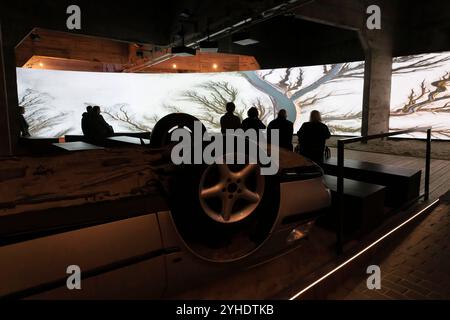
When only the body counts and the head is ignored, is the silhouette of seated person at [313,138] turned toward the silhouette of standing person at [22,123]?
no

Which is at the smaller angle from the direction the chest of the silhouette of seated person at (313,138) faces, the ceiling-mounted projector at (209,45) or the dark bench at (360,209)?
the ceiling-mounted projector

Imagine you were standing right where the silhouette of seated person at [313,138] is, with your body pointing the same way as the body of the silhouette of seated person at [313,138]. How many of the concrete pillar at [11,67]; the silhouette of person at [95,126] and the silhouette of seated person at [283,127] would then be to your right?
0

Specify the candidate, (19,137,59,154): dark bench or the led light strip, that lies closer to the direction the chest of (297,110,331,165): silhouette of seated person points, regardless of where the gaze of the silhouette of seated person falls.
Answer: the dark bench

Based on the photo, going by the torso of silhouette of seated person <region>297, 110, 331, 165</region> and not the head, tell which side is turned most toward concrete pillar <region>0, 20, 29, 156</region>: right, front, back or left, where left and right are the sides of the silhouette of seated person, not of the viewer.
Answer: left

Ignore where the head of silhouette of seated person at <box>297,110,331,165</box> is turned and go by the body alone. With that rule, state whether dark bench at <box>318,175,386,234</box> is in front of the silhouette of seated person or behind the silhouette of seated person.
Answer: behind

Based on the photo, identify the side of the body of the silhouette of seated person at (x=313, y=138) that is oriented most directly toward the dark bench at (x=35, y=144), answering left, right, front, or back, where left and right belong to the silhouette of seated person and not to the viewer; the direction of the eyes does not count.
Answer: left

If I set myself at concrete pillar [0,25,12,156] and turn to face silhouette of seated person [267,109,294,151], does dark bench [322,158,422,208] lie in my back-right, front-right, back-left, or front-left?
front-right

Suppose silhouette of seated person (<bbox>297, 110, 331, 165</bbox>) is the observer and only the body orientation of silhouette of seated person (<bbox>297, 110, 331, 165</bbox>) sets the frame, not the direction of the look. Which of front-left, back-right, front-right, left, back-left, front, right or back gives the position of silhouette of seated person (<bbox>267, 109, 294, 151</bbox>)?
front-left

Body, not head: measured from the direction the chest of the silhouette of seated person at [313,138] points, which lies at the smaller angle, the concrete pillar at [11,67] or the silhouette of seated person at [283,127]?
the silhouette of seated person at [283,127]

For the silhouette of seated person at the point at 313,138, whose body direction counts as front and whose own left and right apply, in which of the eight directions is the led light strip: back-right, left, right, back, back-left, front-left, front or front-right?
back

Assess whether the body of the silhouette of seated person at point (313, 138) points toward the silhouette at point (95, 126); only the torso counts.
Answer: no

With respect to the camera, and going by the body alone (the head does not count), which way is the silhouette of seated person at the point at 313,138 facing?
away from the camera

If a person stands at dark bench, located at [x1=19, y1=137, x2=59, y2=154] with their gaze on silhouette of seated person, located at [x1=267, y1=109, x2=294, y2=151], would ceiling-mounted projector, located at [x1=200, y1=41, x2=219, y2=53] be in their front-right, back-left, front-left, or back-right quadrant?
front-left

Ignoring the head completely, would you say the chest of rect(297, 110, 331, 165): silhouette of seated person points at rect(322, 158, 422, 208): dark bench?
no
